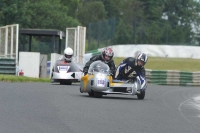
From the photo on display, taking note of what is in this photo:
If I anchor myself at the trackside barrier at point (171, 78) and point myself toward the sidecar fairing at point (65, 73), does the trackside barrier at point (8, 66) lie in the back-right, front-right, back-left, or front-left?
front-right

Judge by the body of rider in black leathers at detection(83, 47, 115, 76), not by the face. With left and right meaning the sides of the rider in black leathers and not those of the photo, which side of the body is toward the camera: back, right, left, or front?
front

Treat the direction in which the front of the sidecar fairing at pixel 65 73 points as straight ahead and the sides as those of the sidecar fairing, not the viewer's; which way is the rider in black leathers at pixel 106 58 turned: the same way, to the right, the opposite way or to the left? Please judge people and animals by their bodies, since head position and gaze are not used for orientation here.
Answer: the same way

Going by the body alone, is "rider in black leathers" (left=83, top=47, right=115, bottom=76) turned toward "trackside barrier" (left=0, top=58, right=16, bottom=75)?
no

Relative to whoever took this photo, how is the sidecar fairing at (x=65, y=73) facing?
facing the viewer

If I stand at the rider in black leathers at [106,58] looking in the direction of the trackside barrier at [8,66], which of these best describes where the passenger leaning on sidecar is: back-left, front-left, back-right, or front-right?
back-right

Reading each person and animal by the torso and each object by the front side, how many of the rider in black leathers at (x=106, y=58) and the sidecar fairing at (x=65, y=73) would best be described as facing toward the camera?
2

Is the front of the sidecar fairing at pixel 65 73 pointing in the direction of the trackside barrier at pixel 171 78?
no

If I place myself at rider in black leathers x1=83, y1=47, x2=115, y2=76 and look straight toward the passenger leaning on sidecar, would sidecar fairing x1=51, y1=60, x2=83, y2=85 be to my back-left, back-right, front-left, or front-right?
back-left
